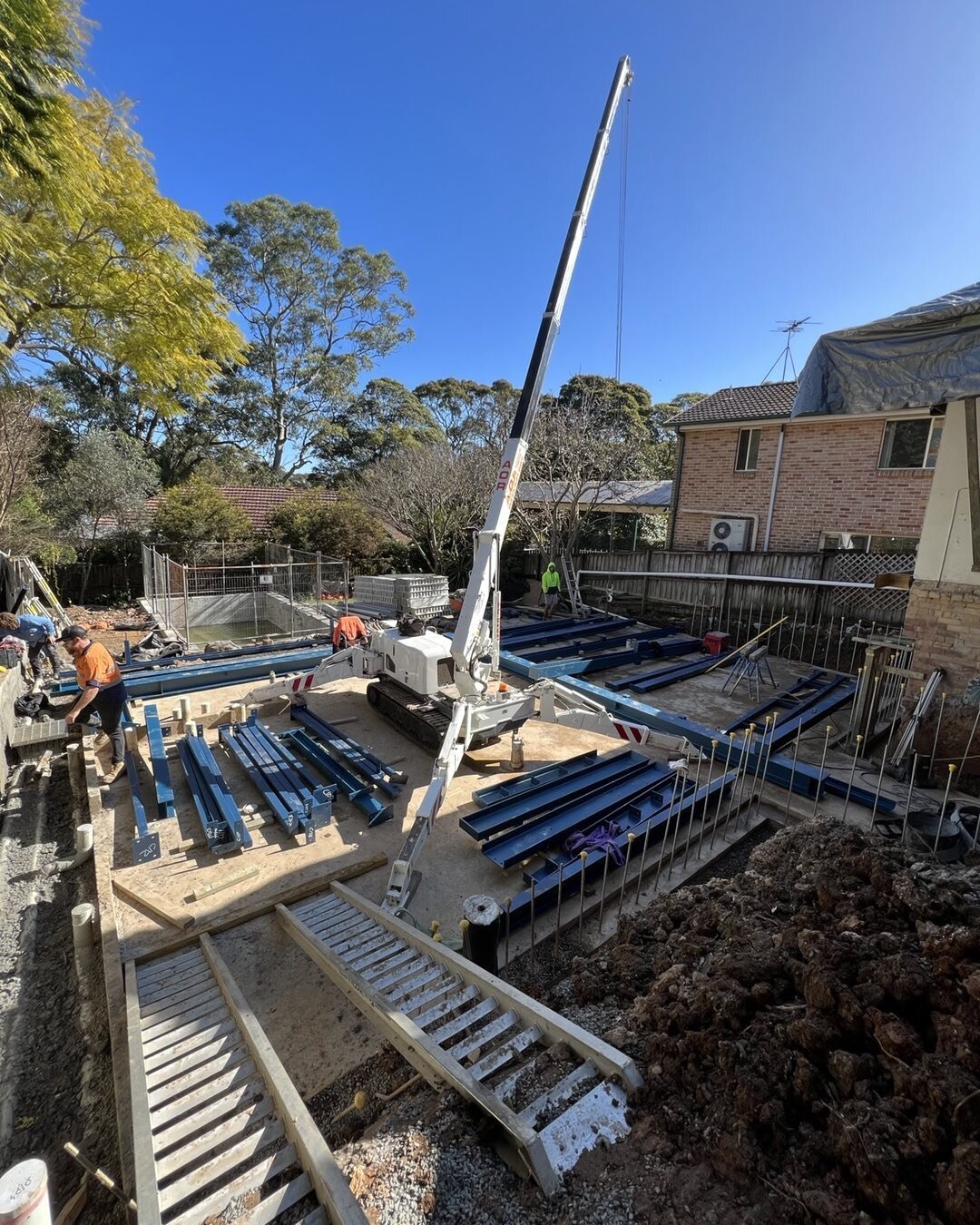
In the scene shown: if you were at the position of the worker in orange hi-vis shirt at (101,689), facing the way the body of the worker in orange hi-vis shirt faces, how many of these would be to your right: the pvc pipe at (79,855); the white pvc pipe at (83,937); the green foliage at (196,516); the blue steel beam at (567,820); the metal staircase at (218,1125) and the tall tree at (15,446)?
2

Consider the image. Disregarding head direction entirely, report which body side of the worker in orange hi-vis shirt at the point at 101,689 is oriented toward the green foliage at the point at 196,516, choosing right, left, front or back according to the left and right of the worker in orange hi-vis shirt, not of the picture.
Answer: right

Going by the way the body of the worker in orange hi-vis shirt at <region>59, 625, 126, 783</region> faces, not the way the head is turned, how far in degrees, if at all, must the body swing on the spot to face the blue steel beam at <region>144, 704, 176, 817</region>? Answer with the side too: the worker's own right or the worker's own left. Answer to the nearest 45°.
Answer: approximately 135° to the worker's own left

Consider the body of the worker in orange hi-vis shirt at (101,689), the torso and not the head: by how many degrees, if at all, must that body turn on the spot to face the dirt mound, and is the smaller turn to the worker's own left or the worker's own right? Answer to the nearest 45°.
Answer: approximately 90° to the worker's own left

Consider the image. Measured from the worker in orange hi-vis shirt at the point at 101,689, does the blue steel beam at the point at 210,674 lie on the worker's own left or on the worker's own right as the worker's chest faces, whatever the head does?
on the worker's own right

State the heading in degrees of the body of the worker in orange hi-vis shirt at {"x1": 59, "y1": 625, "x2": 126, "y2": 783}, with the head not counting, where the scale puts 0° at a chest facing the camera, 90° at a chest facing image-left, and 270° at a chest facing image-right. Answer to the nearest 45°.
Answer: approximately 90°

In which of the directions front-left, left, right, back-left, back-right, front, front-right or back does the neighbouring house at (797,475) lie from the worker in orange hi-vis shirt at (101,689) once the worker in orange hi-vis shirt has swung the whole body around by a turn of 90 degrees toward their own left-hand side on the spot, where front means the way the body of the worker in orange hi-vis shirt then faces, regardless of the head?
left

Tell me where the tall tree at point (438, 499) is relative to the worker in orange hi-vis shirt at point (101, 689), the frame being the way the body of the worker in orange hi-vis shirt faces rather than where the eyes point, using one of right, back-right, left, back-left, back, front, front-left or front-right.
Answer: back-right

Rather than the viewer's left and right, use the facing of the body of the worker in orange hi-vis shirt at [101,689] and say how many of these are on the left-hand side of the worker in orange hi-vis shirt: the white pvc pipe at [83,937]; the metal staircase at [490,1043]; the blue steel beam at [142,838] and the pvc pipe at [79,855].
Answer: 4

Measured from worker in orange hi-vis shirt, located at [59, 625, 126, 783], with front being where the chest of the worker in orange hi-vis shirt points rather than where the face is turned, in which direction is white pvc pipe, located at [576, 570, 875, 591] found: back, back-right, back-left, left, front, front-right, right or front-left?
back

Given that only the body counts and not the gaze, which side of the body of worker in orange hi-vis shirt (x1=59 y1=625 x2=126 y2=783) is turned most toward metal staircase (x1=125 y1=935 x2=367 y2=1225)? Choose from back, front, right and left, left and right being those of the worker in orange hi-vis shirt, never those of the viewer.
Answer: left

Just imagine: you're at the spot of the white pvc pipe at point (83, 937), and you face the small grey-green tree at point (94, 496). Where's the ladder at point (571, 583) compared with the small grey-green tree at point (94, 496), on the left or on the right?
right
